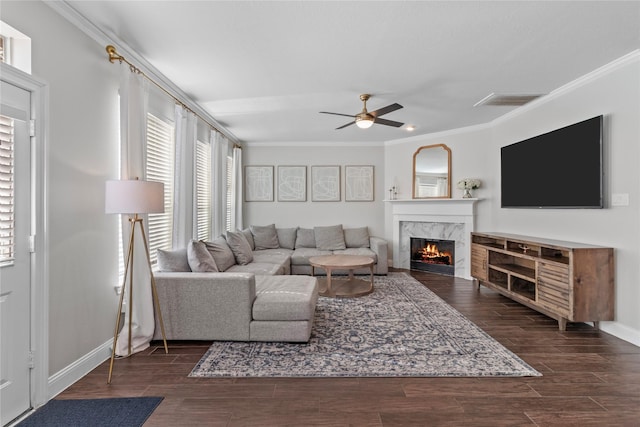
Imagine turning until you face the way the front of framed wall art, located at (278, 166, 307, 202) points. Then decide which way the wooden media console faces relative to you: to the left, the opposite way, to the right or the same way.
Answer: to the right

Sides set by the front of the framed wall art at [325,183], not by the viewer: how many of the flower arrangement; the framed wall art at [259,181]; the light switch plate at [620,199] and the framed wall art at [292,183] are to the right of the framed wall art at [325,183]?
2

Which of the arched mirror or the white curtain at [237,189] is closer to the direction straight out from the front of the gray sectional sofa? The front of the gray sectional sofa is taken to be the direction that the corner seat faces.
the arched mirror

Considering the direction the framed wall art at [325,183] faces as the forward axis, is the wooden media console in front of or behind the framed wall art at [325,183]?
in front

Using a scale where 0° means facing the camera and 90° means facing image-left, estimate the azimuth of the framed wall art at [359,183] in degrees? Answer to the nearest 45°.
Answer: approximately 0°

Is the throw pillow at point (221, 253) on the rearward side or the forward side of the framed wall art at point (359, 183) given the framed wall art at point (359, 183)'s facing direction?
on the forward side

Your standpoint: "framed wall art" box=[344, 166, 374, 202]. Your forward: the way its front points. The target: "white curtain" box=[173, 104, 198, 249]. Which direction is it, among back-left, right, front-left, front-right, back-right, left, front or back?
front-right
